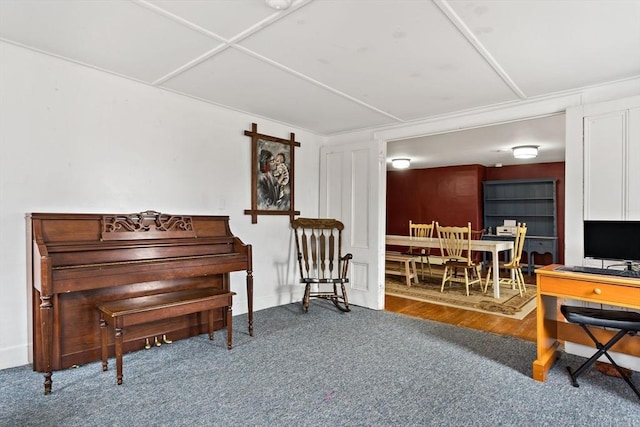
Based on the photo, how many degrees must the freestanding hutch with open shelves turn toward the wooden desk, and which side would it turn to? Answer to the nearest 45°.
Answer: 0° — it already faces it

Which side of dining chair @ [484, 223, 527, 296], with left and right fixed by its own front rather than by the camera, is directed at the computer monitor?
left

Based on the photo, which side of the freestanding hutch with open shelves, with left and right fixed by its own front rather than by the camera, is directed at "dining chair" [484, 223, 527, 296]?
front

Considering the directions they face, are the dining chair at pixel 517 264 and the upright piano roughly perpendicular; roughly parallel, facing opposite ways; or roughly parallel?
roughly parallel, facing opposite ways

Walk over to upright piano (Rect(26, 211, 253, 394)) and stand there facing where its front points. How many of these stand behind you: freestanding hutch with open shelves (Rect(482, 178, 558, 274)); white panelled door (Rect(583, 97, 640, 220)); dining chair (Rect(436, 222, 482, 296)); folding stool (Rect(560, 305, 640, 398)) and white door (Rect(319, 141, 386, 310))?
0

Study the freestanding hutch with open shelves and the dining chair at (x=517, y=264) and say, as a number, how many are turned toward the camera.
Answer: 1

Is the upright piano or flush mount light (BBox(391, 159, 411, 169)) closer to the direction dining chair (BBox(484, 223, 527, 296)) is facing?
the flush mount light

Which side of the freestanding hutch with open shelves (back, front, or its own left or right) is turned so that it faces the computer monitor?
front

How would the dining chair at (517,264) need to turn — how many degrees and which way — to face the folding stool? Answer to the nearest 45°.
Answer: approximately 90° to its left

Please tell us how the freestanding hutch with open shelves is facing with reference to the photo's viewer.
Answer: facing the viewer

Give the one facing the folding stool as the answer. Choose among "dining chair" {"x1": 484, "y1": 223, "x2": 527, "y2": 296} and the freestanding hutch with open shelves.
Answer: the freestanding hutch with open shelves

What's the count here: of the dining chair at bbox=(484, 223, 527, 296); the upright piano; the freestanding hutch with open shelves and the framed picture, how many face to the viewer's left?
1

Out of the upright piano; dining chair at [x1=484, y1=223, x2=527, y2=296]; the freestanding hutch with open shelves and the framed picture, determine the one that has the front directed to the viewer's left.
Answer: the dining chair

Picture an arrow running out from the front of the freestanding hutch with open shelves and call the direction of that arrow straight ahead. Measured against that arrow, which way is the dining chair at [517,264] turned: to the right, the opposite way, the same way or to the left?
to the right

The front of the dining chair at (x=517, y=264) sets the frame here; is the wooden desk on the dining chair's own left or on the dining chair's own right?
on the dining chair's own left

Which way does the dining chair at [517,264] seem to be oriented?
to the viewer's left

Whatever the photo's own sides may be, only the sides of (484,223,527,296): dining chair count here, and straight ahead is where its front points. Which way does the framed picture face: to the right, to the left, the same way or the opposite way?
the opposite way
